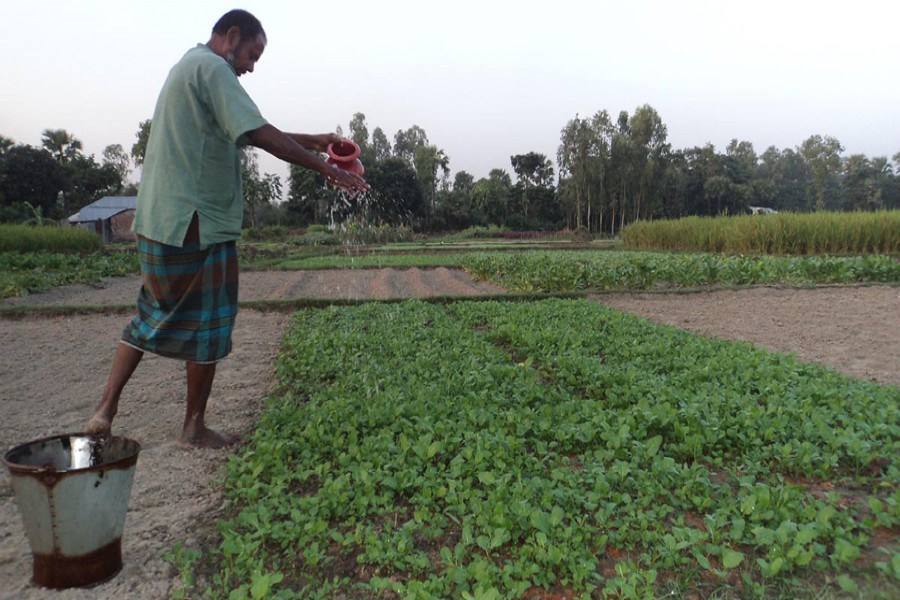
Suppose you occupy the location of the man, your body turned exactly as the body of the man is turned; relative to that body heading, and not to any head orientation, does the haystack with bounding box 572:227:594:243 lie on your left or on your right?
on your left

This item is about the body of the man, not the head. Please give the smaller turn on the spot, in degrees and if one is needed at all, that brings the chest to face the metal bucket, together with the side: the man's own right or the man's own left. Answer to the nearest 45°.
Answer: approximately 90° to the man's own right

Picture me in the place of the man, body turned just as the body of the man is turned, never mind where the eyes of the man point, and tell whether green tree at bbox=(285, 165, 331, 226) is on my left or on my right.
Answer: on my left

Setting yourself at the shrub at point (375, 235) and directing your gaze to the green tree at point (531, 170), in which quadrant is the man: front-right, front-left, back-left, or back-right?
back-right

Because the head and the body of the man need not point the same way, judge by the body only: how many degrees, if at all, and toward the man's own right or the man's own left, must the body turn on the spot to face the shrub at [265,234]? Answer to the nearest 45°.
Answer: approximately 90° to the man's own left

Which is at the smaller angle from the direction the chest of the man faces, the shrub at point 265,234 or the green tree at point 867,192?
the green tree

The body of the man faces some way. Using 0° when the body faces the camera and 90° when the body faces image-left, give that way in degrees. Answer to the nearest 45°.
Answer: approximately 270°

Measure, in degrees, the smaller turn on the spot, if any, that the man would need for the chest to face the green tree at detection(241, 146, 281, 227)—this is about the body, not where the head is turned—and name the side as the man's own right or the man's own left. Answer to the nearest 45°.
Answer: approximately 90° to the man's own left

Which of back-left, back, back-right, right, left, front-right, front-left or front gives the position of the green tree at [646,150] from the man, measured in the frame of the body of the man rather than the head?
front-left

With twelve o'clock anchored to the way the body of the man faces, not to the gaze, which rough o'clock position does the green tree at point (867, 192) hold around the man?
The green tree is roughly at 11 o'clock from the man.
